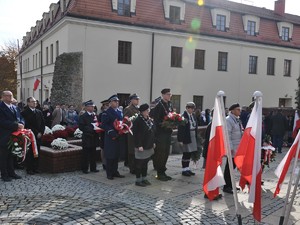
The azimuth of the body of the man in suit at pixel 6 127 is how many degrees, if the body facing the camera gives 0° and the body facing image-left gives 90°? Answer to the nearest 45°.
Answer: approximately 315°

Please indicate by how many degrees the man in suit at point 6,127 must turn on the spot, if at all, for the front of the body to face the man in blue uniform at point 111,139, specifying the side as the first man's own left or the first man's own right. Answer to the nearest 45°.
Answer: approximately 45° to the first man's own left

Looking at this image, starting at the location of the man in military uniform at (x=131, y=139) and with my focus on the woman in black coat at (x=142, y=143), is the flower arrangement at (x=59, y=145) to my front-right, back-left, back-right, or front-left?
back-right

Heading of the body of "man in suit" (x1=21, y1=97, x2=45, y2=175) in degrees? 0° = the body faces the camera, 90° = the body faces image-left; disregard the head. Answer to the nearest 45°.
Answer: approximately 315°

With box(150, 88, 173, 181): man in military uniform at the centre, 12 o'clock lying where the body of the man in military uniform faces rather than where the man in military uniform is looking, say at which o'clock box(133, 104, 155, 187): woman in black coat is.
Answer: The woman in black coat is roughly at 4 o'clock from the man in military uniform.
